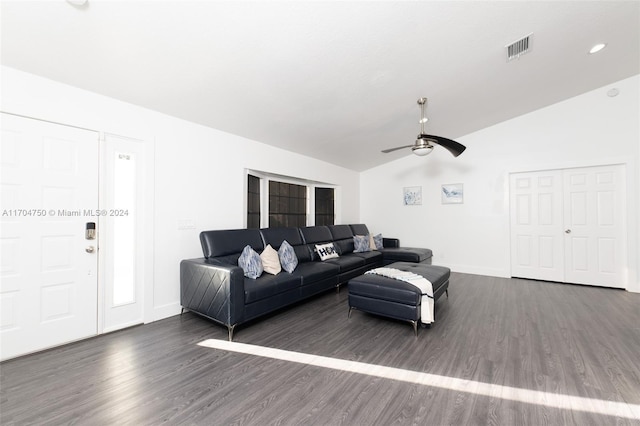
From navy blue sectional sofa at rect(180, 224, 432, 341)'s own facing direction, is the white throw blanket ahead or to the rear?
ahead

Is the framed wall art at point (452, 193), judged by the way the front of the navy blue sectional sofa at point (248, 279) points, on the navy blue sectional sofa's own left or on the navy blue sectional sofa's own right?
on the navy blue sectional sofa's own left

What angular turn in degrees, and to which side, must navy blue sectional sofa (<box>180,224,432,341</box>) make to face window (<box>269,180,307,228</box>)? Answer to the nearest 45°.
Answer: approximately 135° to its left

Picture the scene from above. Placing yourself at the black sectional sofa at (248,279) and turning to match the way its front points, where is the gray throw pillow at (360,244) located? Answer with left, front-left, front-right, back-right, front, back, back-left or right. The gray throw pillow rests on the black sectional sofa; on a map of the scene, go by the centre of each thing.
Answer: left

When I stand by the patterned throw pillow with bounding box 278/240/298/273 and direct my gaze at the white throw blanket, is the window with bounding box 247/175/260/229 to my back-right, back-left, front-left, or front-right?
back-left

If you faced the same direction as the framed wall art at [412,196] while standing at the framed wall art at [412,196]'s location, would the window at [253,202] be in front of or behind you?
in front

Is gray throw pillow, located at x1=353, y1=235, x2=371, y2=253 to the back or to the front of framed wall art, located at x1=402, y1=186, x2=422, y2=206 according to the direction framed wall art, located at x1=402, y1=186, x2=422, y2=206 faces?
to the front

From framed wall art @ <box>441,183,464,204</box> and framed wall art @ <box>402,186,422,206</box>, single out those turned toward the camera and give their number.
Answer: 2

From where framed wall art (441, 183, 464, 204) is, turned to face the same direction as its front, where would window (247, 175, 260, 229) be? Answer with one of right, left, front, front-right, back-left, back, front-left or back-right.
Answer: front-right

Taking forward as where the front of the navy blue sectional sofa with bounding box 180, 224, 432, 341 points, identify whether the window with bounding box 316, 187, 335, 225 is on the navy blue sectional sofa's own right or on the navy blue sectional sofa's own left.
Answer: on the navy blue sectional sofa's own left

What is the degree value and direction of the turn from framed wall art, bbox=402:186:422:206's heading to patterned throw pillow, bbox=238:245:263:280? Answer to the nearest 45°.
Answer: approximately 45° to its right

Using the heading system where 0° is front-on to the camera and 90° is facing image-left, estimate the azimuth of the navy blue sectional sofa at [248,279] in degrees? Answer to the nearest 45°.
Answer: approximately 315°

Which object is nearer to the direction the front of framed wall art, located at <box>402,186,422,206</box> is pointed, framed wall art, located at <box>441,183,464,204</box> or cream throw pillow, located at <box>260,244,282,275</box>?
the cream throw pillow
